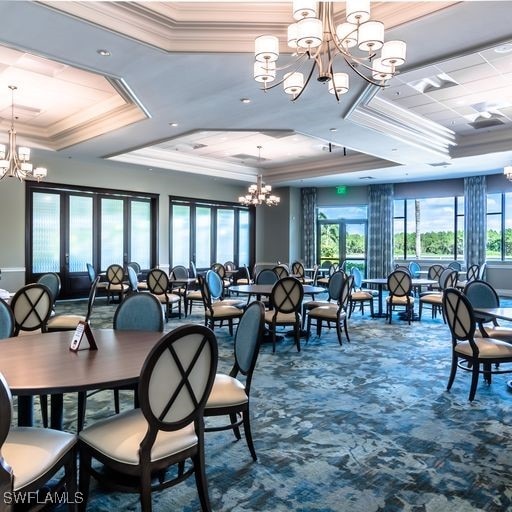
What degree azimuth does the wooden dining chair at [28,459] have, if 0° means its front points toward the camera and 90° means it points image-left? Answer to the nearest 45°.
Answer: approximately 225°

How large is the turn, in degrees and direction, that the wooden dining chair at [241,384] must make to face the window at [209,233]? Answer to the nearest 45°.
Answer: approximately 135° to its right

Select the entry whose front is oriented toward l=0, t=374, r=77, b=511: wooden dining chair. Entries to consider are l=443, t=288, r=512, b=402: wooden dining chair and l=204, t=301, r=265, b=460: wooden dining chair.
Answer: l=204, t=301, r=265, b=460: wooden dining chair

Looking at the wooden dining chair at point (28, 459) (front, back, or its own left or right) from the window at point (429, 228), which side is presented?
front

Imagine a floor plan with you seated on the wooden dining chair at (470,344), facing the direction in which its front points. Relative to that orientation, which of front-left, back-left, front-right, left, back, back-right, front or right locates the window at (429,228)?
front-left

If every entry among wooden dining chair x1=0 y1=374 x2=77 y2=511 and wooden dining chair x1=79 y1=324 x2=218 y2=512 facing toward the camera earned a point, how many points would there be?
0

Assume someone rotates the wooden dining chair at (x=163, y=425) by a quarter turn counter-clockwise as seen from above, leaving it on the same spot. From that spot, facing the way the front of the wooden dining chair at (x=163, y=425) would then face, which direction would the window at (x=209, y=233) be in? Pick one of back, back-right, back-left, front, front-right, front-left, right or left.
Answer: back-right

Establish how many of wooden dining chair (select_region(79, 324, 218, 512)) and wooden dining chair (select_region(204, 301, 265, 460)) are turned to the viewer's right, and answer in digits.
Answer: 0

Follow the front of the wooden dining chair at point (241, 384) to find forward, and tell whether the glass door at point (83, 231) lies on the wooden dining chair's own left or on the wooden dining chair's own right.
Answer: on the wooden dining chair's own right

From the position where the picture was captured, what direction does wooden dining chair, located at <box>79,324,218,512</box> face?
facing away from the viewer and to the left of the viewer

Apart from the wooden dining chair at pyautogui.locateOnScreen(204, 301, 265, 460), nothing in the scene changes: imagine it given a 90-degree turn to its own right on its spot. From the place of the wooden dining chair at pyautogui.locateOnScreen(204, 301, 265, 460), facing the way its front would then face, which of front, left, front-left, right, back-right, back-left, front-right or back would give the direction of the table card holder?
front-left

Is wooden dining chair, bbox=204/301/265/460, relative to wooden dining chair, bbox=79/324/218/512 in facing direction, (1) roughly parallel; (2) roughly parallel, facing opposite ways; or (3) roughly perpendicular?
roughly perpendicular

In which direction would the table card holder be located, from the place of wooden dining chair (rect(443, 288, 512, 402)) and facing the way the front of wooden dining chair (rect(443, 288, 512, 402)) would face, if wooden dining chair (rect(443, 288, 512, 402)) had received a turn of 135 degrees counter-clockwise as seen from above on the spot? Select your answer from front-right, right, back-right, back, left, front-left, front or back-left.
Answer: front-left

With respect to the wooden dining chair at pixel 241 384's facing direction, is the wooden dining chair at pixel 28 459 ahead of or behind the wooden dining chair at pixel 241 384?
ahead

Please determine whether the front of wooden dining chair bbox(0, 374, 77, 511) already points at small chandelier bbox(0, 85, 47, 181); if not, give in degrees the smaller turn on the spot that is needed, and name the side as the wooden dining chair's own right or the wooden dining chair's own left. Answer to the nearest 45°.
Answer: approximately 45° to the wooden dining chair's own left

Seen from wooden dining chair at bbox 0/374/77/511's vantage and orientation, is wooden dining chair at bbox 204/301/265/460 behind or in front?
in front

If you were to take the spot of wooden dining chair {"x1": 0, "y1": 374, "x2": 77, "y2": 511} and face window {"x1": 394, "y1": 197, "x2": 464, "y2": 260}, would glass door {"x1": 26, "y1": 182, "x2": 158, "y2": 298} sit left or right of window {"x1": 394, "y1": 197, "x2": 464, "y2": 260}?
left

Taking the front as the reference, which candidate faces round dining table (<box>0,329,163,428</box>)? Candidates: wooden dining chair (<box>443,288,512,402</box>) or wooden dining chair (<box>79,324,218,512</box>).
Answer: wooden dining chair (<box>79,324,218,512</box>)
